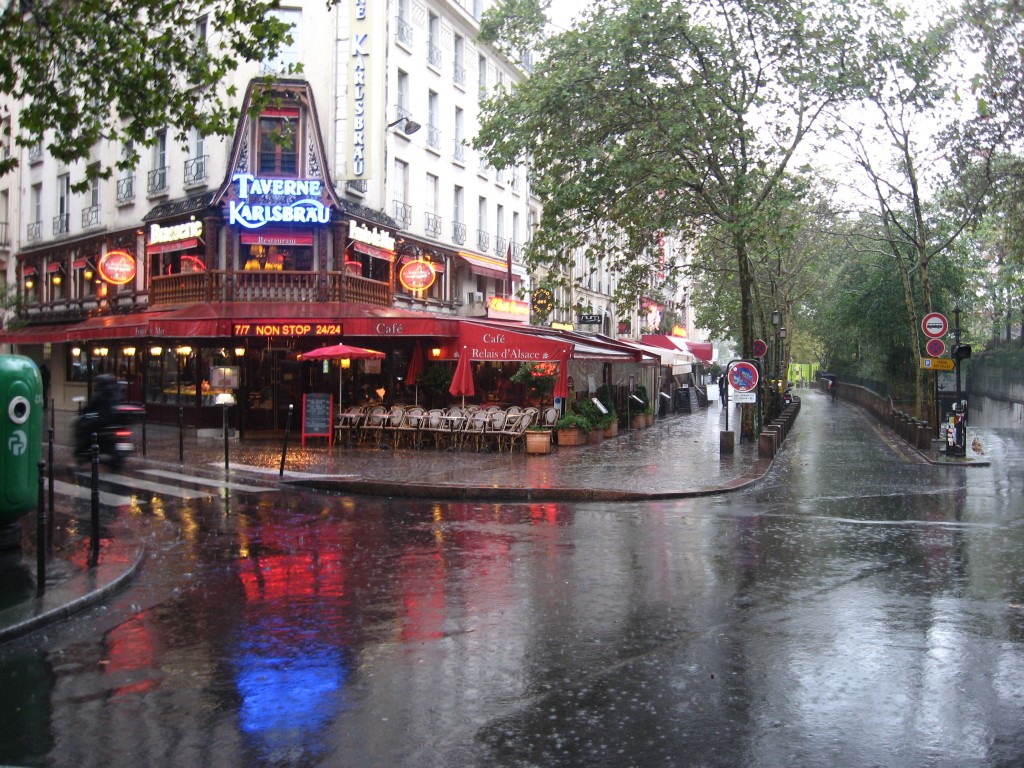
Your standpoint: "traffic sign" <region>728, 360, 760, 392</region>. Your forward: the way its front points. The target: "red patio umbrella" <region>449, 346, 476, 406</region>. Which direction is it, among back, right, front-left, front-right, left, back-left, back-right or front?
right

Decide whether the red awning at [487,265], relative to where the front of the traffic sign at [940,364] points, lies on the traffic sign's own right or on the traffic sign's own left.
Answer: on the traffic sign's own right

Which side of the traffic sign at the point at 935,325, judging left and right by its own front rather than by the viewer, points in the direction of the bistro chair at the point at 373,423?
right

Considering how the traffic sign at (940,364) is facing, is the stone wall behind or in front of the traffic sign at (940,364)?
behind

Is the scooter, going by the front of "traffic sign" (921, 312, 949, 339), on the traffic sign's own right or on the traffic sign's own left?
on the traffic sign's own right

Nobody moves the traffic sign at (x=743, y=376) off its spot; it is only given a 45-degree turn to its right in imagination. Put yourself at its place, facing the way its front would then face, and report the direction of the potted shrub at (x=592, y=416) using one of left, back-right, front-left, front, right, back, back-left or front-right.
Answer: right

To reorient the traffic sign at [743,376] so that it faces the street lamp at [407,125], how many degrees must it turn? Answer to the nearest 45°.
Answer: approximately 135° to its right

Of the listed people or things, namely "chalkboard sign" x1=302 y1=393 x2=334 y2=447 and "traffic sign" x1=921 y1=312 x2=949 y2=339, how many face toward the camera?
2
